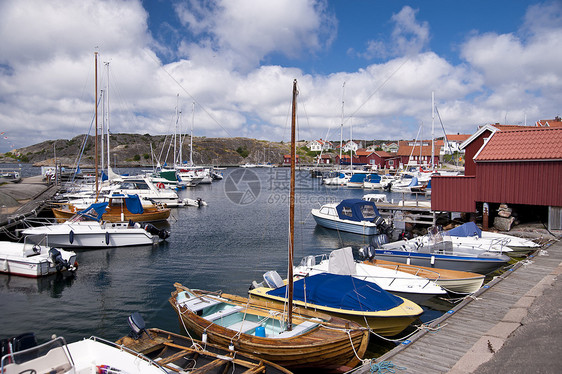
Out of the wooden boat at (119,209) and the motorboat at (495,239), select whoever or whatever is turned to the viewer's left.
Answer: the wooden boat

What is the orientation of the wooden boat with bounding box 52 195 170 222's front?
to the viewer's left

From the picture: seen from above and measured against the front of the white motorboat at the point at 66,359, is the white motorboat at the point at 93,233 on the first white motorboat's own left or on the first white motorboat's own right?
on the first white motorboat's own left

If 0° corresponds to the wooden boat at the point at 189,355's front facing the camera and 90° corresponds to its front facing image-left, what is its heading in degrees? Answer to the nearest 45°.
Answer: approximately 315°

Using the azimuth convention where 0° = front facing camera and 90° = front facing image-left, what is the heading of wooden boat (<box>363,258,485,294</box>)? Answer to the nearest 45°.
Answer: approximately 315°

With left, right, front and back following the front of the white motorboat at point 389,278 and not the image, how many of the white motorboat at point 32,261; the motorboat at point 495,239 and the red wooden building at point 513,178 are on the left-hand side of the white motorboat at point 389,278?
2

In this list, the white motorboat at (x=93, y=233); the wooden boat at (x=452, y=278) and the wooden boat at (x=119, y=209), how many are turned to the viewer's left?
2

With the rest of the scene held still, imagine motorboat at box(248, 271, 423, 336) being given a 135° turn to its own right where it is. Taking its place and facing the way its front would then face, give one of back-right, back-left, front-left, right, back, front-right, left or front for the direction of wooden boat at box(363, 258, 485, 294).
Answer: back-right

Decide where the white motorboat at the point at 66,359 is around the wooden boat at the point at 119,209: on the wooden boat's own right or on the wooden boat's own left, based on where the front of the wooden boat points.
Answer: on the wooden boat's own left
